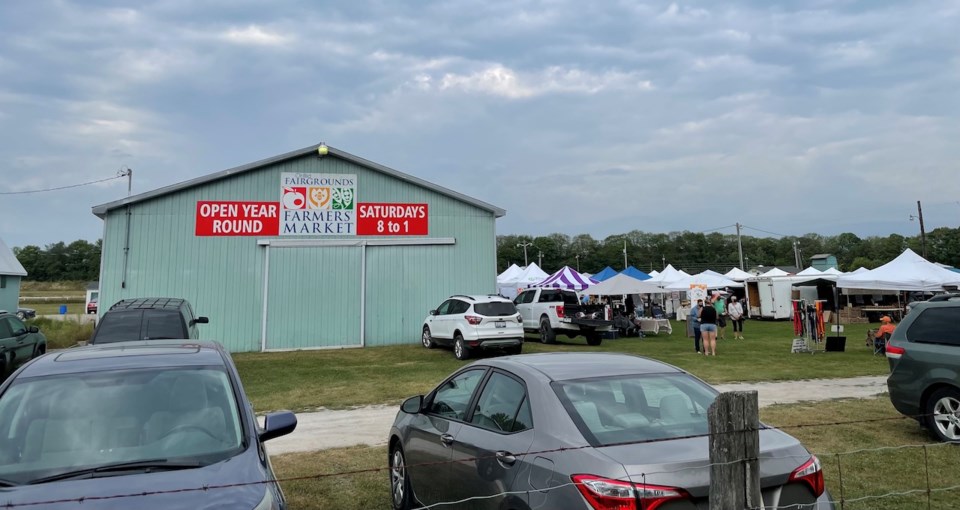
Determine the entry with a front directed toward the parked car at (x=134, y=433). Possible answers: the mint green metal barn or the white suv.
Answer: the mint green metal barn

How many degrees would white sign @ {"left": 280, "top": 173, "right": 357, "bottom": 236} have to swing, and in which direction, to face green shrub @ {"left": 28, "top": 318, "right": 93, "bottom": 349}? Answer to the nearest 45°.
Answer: approximately 135° to its right

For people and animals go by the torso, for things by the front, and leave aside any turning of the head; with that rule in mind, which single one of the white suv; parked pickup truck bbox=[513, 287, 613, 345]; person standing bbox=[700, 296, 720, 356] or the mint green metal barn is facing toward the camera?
the mint green metal barn

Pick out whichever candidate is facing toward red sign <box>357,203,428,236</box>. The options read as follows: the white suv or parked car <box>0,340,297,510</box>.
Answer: the white suv

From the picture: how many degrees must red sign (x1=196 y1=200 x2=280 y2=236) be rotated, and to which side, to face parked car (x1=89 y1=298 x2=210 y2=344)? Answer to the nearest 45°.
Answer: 0° — it already faces it

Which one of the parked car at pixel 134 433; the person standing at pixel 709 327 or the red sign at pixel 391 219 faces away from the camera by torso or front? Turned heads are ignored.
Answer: the person standing

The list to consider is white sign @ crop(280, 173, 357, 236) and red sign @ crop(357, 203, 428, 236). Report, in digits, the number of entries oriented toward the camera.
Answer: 2

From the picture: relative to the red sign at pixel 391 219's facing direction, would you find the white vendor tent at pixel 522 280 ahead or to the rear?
to the rear

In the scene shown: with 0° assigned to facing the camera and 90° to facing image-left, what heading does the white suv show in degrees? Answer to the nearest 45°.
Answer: approximately 135°

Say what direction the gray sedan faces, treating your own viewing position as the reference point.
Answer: facing away from the viewer and to the left of the viewer

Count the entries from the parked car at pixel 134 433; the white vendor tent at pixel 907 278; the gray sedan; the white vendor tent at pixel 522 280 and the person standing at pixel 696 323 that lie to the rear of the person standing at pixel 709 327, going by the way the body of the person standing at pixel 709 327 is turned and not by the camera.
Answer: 2
